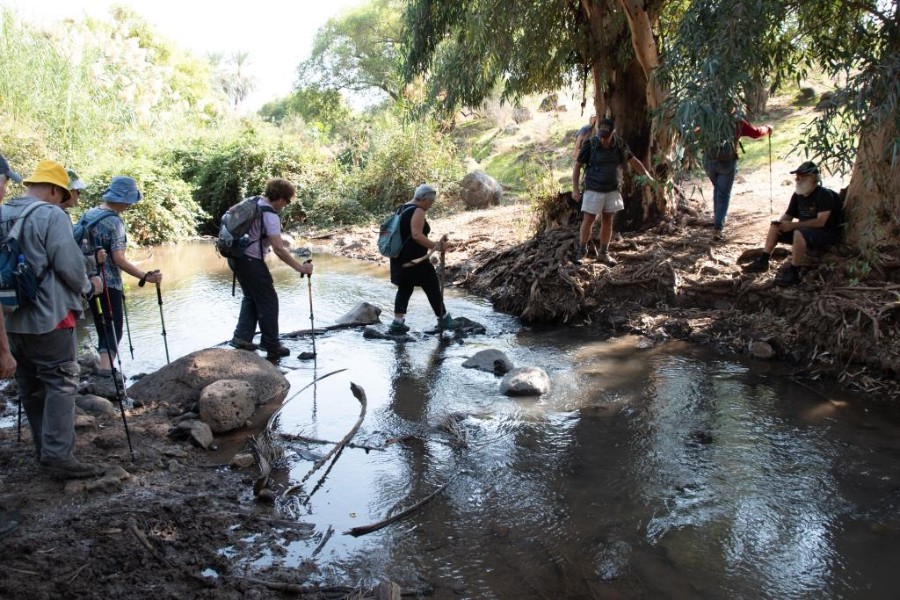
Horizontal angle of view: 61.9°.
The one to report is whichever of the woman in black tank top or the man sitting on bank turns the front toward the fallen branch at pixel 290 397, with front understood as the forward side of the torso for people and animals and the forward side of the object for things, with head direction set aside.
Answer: the man sitting on bank

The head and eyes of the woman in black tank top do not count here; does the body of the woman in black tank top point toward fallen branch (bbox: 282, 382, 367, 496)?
no

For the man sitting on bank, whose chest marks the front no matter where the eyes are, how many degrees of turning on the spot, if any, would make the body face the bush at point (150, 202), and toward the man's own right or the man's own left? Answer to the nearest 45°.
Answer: approximately 45° to the man's own right

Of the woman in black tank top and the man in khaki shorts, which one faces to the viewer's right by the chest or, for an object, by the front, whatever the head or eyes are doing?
the woman in black tank top

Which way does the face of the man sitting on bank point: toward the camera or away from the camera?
toward the camera

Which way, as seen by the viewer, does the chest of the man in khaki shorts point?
toward the camera

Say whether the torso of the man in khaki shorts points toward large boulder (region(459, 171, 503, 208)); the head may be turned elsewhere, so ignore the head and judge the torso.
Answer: no

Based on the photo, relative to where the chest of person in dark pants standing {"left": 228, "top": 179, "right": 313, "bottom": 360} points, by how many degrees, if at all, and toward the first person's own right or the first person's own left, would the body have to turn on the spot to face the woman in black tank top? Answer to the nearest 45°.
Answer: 0° — they already face them

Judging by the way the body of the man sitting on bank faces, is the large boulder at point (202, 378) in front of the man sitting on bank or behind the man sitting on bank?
in front

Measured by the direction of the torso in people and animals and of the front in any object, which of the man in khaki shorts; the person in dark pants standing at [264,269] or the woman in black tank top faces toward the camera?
the man in khaki shorts

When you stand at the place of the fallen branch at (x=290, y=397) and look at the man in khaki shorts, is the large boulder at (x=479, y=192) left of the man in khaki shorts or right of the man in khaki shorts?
left

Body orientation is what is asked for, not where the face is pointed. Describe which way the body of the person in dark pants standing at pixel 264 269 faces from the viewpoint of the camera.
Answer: to the viewer's right

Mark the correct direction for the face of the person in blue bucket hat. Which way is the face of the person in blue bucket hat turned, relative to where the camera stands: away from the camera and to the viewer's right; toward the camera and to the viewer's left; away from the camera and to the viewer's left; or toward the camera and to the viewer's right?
away from the camera and to the viewer's right

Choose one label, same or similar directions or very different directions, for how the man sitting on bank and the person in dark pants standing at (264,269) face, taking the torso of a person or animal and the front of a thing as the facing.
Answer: very different directions

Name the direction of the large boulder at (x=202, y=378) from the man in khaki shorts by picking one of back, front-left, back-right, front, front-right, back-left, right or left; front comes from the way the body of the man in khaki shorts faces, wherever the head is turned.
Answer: front-right

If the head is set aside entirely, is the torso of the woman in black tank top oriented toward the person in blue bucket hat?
no

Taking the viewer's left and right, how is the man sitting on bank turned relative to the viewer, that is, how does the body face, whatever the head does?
facing the viewer and to the left of the viewer

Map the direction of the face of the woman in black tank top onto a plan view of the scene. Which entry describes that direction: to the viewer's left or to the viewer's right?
to the viewer's right
